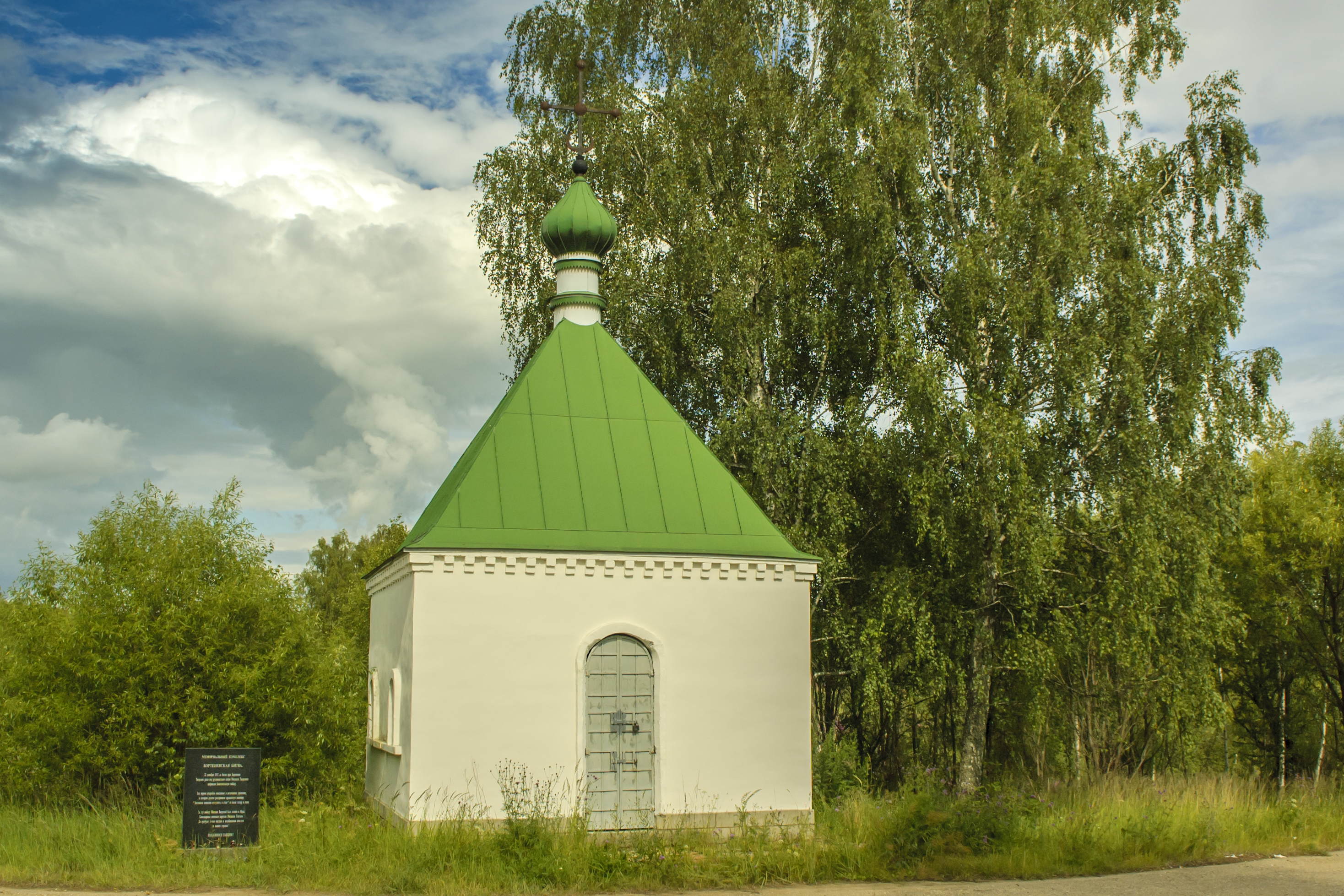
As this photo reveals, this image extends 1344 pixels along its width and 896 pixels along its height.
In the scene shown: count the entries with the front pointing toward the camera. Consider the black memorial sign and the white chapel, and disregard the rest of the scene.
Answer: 2

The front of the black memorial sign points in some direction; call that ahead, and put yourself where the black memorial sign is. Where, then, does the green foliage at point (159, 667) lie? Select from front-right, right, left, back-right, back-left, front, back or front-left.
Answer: back

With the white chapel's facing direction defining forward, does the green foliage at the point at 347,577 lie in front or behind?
behind

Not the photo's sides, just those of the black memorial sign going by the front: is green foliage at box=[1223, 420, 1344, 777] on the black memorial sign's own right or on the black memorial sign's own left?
on the black memorial sign's own left

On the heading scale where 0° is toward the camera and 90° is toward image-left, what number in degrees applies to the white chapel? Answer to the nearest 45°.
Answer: approximately 0°

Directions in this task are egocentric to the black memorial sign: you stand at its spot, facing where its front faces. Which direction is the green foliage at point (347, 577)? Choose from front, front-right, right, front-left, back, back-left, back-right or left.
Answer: back

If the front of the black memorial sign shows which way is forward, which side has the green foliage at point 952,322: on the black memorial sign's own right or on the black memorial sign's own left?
on the black memorial sign's own left
